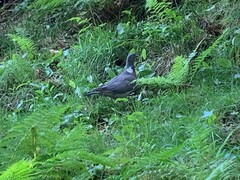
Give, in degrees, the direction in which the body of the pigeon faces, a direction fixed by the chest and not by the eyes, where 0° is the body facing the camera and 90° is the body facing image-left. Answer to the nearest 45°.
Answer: approximately 270°
